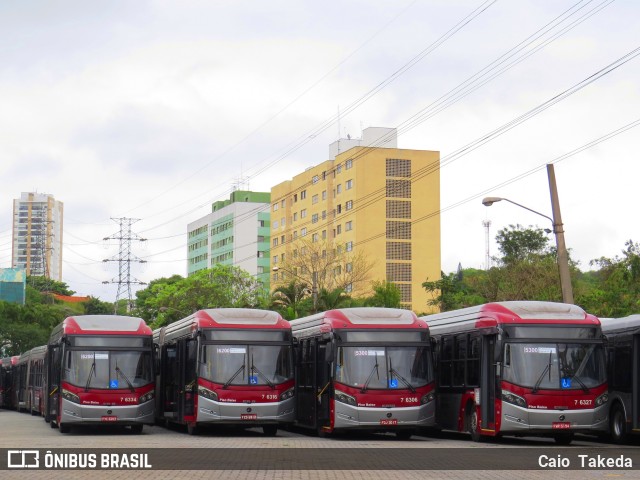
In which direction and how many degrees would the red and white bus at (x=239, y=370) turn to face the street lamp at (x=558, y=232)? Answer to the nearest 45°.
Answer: approximately 90° to its left

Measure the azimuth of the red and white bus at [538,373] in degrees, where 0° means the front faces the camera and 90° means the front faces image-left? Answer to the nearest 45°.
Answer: approximately 315°

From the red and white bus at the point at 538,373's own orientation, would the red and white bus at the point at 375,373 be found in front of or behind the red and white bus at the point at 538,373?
behind

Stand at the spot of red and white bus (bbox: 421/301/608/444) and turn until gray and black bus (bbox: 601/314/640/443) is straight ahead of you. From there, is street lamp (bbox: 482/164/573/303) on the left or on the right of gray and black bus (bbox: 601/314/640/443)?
left

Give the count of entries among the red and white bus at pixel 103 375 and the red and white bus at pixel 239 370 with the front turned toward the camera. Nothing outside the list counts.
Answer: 2

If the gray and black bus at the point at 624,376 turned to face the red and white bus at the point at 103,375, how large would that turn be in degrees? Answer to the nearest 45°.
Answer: approximately 135° to its right

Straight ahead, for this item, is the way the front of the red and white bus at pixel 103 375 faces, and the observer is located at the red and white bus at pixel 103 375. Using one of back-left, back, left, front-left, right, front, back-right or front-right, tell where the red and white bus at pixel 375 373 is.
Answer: front-left

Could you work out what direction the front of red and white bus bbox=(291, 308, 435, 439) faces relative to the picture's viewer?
facing the viewer and to the right of the viewer

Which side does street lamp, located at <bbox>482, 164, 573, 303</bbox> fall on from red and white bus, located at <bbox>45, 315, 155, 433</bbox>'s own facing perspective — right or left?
on its left

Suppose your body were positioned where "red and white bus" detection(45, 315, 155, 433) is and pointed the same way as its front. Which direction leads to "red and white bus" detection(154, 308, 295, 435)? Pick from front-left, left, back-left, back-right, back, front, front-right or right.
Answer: front-left

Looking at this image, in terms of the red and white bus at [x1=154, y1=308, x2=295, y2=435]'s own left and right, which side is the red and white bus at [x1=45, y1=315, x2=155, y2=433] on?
on its right

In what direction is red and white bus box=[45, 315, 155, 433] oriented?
toward the camera
